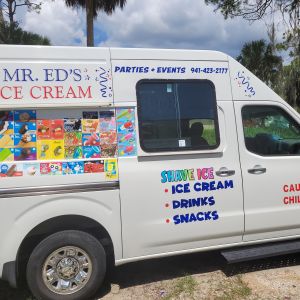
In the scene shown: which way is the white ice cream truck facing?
to the viewer's right

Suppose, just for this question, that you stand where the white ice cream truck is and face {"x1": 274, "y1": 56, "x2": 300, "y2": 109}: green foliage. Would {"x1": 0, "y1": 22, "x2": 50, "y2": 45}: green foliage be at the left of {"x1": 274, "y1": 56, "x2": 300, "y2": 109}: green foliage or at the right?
left

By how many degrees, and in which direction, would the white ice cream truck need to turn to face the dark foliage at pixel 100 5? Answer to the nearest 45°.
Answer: approximately 90° to its left

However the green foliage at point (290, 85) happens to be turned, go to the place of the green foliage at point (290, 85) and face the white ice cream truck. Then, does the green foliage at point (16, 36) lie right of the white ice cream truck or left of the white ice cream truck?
right

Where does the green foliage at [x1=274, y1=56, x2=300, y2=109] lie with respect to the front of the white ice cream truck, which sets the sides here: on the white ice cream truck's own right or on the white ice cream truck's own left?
on the white ice cream truck's own left

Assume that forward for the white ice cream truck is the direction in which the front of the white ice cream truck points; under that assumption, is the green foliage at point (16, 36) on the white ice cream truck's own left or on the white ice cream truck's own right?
on the white ice cream truck's own left
